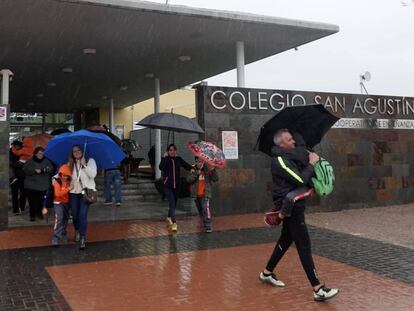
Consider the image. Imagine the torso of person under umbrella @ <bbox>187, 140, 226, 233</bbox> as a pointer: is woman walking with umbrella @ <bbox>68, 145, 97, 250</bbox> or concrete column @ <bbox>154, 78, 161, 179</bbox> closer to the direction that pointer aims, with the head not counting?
the woman walking with umbrella

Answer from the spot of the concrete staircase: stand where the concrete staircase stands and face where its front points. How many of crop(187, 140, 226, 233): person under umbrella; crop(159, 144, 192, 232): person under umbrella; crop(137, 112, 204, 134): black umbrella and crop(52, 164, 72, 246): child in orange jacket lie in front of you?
4

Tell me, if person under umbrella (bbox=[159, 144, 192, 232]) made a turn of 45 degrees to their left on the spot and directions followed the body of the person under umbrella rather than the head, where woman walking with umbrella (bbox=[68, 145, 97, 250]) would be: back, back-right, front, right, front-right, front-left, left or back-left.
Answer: right

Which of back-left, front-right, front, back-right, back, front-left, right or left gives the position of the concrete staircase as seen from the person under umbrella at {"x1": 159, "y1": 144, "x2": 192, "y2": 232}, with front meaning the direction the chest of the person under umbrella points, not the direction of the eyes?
back

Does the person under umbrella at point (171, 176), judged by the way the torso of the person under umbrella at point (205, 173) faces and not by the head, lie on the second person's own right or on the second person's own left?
on the second person's own right

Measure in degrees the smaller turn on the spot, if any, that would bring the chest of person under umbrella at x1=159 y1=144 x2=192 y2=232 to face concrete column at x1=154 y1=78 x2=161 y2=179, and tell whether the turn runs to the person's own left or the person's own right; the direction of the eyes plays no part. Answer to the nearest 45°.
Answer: approximately 180°

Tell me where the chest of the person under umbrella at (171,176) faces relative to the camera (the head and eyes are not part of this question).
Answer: toward the camera

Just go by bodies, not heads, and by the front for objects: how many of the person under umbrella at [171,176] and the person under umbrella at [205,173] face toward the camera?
2

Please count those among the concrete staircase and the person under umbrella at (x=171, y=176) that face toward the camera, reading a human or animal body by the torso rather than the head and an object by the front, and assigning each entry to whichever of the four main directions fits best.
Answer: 2

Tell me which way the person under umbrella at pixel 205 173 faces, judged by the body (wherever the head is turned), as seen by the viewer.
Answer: toward the camera

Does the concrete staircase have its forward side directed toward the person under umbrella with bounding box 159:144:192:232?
yes

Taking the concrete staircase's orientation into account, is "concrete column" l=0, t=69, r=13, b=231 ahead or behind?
ahead
